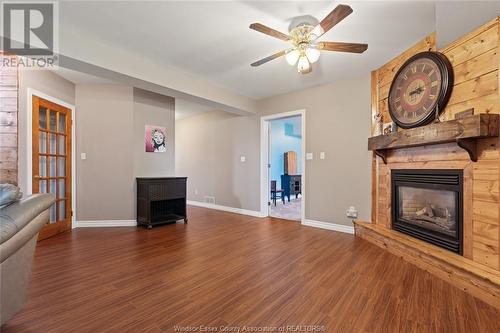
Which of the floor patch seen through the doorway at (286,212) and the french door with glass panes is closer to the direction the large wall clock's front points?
the french door with glass panes

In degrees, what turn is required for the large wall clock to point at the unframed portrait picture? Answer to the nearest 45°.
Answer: approximately 45° to its right

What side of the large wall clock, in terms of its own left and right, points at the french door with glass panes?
front

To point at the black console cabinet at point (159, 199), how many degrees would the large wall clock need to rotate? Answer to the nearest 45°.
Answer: approximately 45° to its right

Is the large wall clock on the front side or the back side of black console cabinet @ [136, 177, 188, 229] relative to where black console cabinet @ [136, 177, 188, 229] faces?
on the front side

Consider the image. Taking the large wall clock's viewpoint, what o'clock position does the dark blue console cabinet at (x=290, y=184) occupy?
The dark blue console cabinet is roughly at 3 o'clock from the large wall clock.

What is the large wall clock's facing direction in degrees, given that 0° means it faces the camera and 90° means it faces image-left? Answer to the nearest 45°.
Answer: approximately 45°

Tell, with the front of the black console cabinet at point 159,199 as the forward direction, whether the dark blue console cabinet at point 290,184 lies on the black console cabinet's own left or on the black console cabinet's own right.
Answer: on the black console cabinet's own left

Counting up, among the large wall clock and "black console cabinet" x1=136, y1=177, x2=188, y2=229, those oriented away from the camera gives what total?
0

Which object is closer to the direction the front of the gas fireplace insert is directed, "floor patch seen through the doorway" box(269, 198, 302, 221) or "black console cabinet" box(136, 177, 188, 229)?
the black console cabinet

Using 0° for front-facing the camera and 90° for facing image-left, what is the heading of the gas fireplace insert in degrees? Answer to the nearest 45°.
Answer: approximately 45°

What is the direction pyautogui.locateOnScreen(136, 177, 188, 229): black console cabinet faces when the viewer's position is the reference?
facing the viewer and to the right of the viewer

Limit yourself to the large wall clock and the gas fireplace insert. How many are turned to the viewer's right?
0
